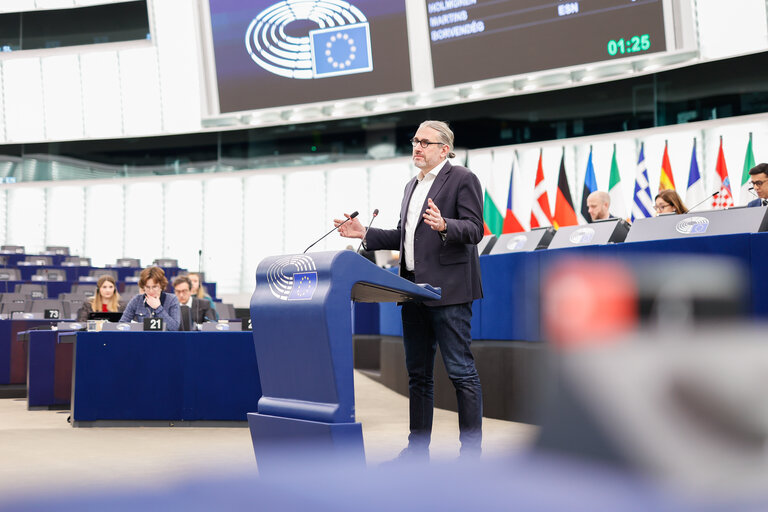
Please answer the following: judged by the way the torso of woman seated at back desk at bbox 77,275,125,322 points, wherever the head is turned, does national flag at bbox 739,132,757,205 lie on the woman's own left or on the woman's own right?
on the woman's own left

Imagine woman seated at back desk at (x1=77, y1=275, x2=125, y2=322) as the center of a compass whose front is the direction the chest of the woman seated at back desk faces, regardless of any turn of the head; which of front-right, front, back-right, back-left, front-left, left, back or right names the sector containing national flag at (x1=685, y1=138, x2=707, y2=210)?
left

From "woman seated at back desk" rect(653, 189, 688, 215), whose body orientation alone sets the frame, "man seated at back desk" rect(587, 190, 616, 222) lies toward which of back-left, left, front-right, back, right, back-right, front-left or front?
right

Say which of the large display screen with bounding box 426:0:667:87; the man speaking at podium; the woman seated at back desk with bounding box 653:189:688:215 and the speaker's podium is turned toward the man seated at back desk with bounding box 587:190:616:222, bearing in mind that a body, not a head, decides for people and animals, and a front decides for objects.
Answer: the large display screen

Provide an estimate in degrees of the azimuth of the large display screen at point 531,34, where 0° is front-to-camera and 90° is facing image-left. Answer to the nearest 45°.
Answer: approximately 0°

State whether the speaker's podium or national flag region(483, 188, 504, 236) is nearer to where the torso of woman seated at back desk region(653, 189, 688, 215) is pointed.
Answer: the speaker's podium

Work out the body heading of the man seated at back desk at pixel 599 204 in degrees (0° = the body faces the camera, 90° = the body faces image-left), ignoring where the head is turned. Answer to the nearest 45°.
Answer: approximately 45°

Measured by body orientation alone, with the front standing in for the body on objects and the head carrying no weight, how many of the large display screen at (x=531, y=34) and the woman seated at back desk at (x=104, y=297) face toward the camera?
2

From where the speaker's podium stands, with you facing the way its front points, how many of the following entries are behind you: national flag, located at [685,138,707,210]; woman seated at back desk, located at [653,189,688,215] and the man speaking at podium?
3

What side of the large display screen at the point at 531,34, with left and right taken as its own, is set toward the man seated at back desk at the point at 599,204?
front

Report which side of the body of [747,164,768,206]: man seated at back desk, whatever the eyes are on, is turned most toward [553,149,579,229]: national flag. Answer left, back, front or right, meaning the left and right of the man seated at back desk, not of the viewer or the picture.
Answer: right
